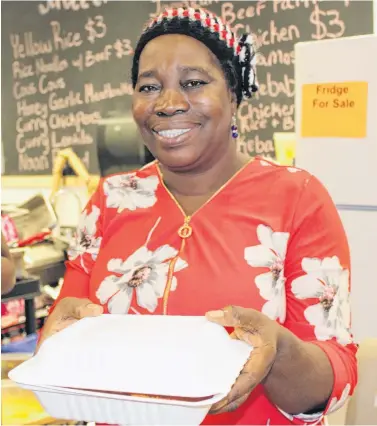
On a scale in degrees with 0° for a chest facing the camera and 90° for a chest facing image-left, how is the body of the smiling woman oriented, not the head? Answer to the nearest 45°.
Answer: approximately 45°

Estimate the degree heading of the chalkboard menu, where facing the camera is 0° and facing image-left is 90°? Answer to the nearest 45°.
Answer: approximately 0°

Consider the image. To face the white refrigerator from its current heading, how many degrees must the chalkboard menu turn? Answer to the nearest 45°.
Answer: approximately 45° to its left

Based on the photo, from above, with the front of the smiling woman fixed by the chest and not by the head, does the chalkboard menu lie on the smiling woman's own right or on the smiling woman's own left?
on the smiling woman's own right
